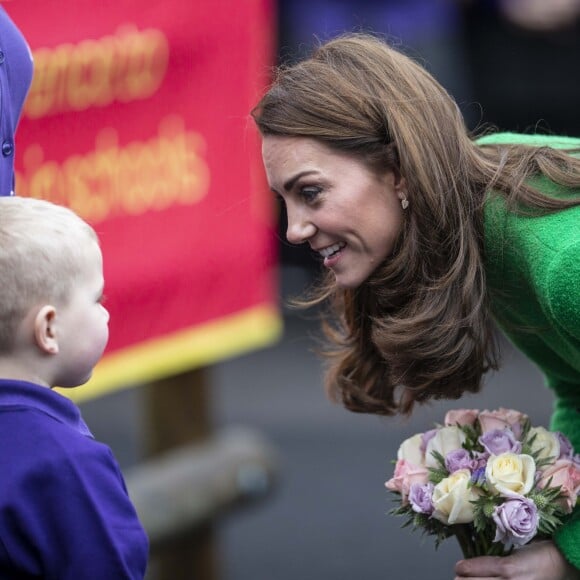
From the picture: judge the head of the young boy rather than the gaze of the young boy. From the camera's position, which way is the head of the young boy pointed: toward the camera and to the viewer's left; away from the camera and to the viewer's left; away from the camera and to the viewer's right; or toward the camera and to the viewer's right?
away from the camera and to the viewer's right

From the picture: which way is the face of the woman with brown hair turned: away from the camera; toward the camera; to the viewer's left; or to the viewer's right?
to the viewer's left

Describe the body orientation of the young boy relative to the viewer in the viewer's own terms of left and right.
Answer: facing away from the viewer and to the right of the viewer

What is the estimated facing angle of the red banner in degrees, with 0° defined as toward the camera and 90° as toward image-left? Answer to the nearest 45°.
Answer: approximately 315°

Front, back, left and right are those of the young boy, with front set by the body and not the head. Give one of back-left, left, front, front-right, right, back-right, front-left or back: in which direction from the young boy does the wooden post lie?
front-left

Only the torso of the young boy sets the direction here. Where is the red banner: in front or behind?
in front

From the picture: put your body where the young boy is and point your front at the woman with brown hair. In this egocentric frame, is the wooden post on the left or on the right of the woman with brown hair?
left

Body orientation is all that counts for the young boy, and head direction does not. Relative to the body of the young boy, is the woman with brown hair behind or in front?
in front

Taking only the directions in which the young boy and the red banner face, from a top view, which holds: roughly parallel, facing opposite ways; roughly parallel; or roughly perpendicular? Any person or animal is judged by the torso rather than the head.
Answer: roughly perpendicular

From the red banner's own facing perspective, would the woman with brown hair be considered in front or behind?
in front

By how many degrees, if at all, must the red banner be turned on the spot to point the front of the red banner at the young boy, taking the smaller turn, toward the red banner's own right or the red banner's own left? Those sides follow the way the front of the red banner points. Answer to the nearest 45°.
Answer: approximately 45° to the red banner's own right

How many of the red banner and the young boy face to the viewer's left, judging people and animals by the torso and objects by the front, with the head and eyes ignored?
0
